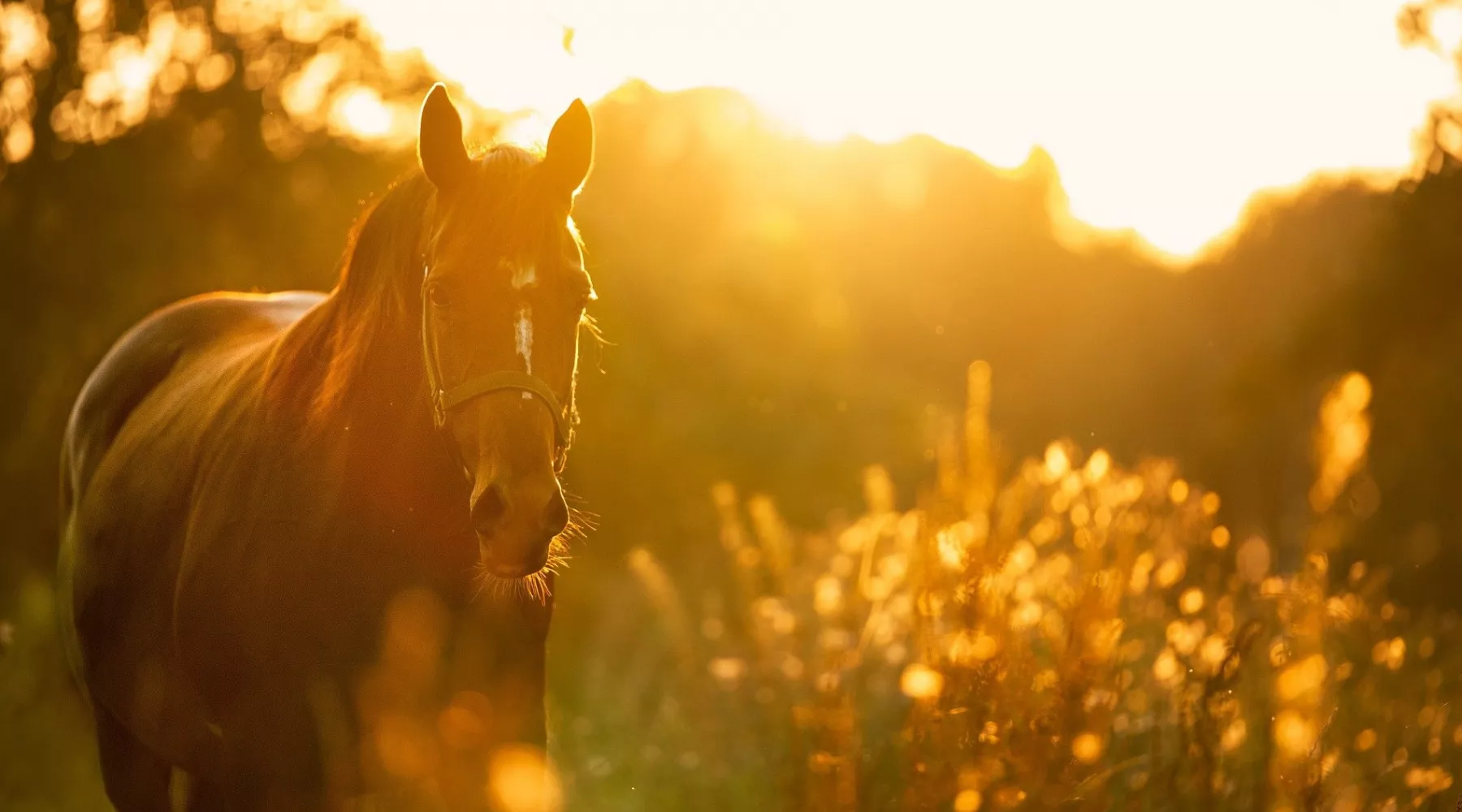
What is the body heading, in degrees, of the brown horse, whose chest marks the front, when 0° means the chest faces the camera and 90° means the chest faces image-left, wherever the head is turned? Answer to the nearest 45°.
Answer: approximately 315°

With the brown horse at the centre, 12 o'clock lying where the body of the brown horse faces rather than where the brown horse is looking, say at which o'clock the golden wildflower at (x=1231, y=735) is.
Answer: The golden wildflower is roughly at 11 o'clock from the brown horse.

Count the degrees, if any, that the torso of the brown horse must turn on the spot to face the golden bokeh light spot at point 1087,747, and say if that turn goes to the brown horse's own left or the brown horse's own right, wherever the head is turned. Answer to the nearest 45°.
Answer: approximately 45° to the brown horse's own left

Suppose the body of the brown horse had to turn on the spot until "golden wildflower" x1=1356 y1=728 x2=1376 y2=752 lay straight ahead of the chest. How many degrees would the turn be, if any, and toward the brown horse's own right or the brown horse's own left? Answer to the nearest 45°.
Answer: approximately 45° to the brown horse's own left
